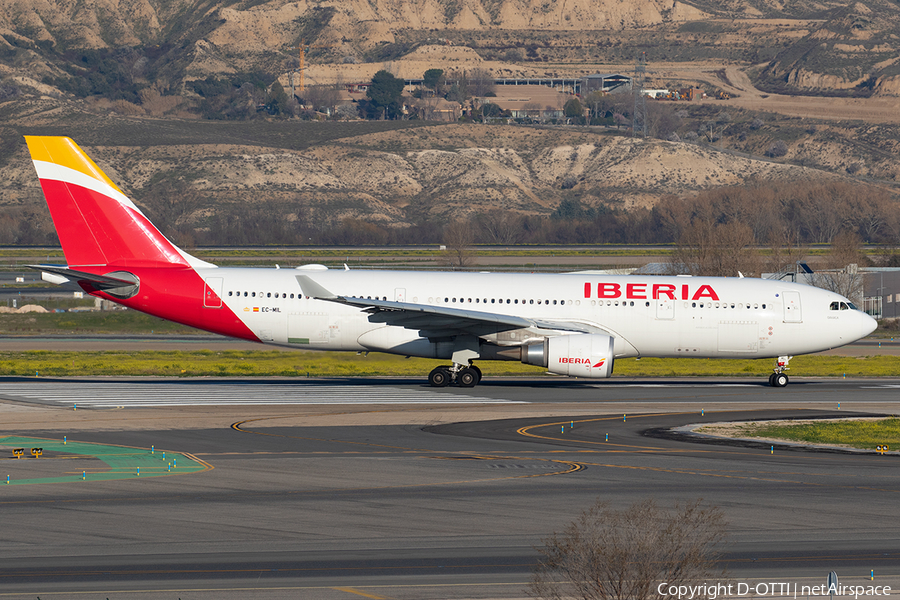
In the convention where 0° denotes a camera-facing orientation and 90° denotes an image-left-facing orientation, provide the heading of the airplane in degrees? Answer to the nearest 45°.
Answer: approximately 270°
